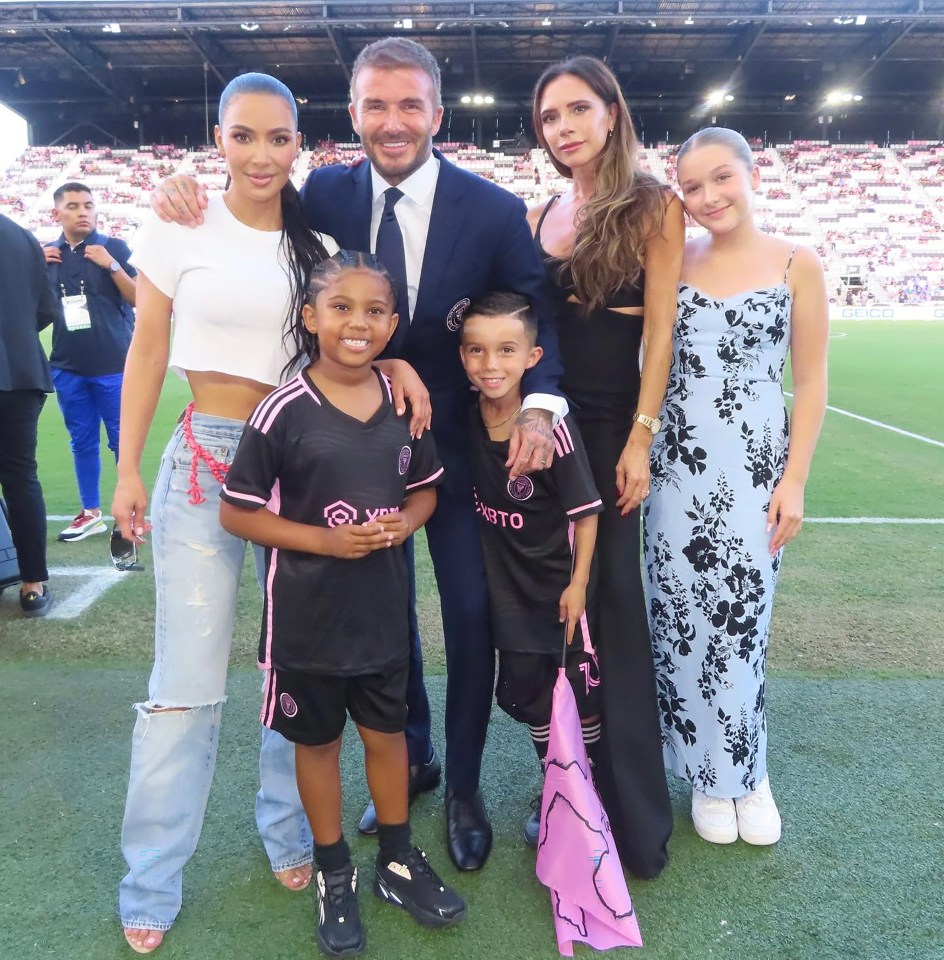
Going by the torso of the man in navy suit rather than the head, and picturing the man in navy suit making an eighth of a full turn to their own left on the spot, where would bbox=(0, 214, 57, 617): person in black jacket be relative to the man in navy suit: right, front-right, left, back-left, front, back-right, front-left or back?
back

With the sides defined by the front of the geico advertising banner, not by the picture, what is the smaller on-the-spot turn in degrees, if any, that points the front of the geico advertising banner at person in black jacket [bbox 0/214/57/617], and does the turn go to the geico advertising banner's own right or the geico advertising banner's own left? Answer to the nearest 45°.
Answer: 0° — it already faces them

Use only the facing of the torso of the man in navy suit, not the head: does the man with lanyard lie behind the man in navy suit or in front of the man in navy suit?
behind

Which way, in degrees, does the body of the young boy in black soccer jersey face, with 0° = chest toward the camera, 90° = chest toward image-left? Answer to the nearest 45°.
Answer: approximately 45°

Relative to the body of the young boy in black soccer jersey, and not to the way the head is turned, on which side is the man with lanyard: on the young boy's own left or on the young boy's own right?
on the young boy's own right

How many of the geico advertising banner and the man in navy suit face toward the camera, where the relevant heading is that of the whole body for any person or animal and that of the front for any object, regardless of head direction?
2
